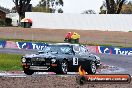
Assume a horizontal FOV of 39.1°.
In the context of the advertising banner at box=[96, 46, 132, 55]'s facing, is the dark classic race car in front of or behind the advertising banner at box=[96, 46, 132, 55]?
in front

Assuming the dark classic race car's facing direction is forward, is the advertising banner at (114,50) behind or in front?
behind

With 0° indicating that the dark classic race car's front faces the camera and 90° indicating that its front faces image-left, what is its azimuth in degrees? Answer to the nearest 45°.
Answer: approximately 45°

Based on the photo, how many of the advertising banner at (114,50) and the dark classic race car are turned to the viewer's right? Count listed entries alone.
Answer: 0
